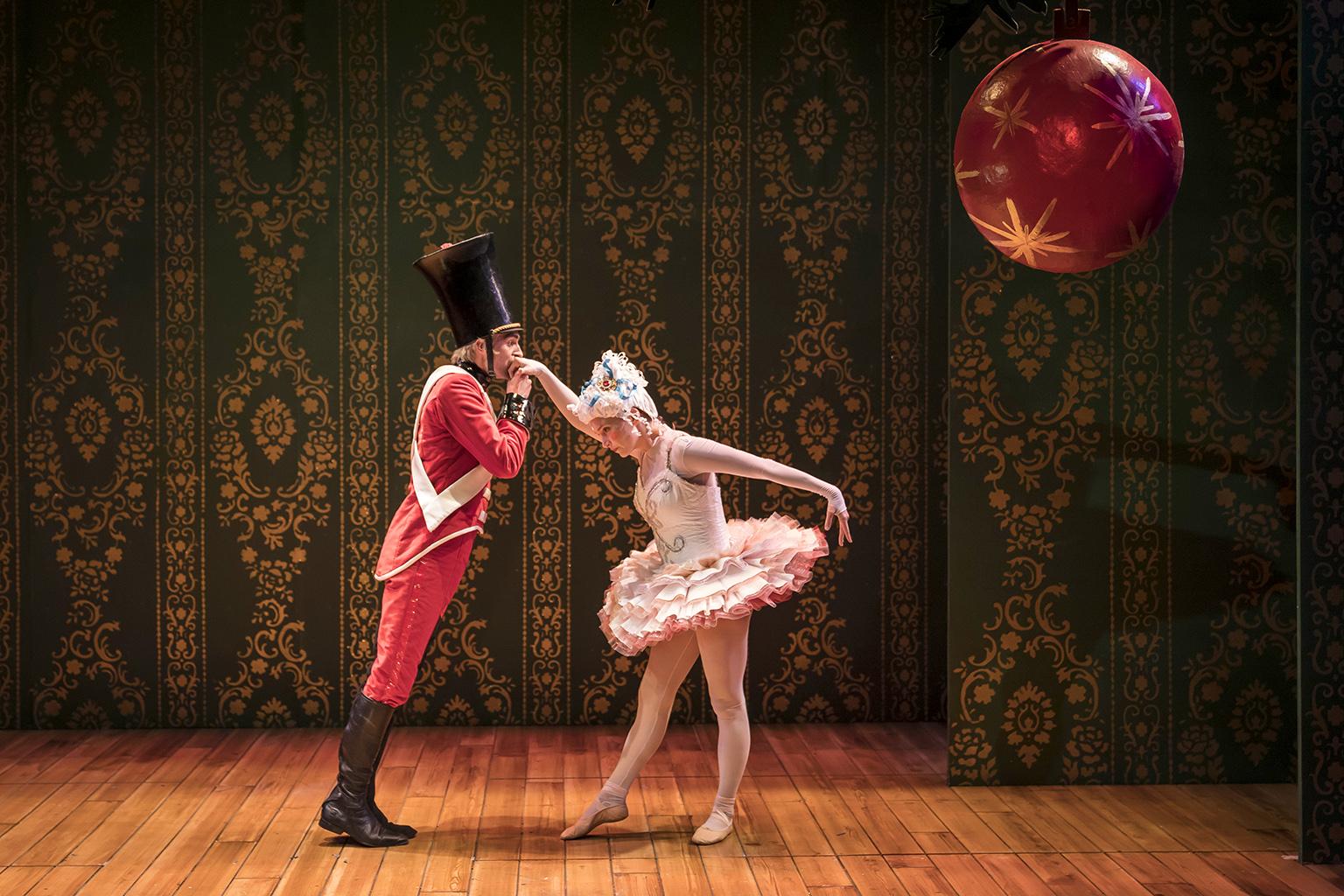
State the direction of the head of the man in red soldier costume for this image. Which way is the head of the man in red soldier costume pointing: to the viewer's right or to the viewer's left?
to the viewer's right

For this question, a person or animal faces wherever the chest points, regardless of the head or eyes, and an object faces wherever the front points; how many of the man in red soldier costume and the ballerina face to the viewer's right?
1

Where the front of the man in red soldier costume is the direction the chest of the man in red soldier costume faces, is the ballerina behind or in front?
in front

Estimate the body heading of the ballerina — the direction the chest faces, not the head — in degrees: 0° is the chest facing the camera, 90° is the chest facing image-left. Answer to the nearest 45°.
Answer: approximately 45°

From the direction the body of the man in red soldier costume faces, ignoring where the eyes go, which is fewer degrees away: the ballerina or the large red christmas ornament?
the ballerina

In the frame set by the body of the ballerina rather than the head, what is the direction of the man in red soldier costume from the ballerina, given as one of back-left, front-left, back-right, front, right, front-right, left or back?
front-right

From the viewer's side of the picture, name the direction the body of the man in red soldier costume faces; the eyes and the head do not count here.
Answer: to the viewer's right
